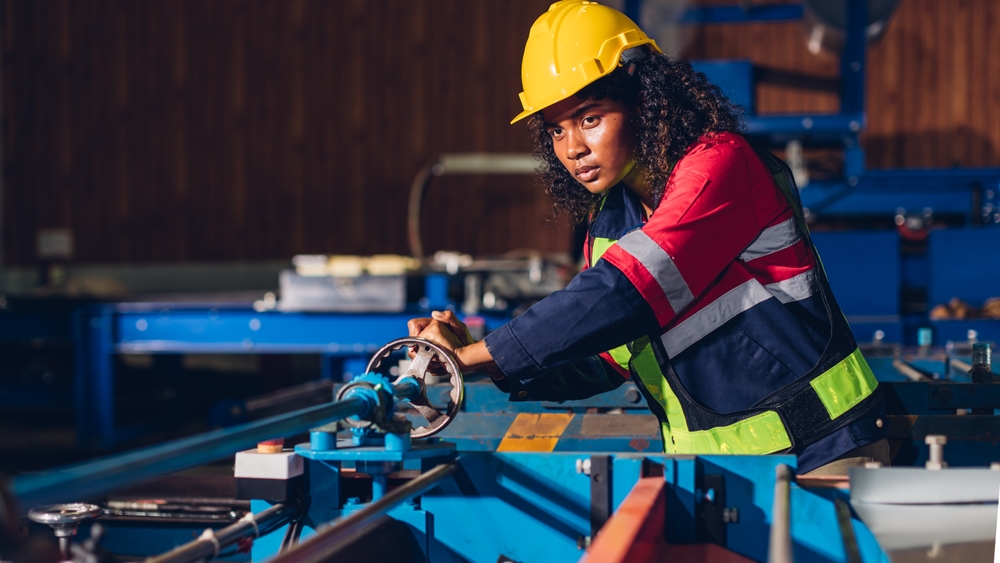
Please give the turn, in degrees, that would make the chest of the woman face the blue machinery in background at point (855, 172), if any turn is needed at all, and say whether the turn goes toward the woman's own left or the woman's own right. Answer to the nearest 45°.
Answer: approximately 135° to the woman's own right

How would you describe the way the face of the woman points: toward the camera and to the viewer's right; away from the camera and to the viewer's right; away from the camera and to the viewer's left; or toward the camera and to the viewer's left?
toward the camera and to the viewer's left

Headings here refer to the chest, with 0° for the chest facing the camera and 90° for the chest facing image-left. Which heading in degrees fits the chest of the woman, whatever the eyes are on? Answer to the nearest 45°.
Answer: approximately 45°

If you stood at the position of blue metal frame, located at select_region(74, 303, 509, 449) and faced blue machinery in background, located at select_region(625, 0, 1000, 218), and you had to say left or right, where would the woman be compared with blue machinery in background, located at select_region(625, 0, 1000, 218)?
right

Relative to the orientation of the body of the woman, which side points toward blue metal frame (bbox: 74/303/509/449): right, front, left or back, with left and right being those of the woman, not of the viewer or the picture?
right

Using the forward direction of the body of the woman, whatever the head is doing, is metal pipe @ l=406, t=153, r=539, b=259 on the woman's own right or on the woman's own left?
on the woman's own right
